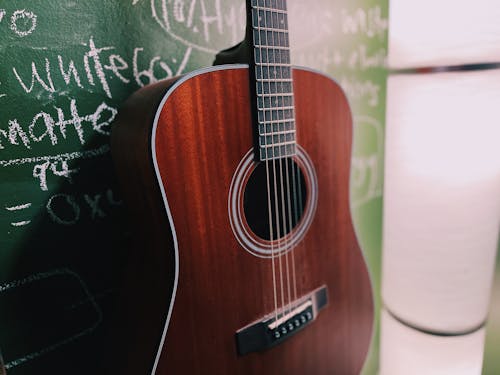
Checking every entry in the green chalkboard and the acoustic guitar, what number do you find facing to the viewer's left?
0

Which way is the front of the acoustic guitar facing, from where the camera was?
facing the viewer and to the right of the viewer
